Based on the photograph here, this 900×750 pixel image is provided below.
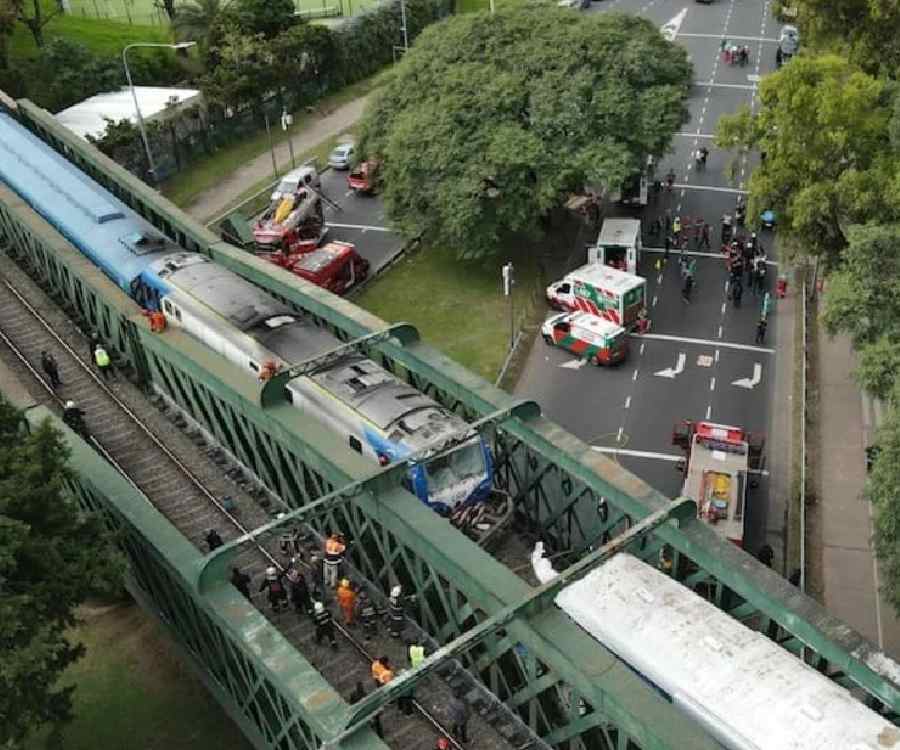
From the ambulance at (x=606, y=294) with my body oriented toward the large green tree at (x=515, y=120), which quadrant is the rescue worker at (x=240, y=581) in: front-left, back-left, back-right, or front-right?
back-left

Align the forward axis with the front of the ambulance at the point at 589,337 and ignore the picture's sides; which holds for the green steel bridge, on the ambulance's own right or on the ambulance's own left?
on the ambulance's own left

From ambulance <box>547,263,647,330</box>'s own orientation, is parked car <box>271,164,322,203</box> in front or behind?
in front

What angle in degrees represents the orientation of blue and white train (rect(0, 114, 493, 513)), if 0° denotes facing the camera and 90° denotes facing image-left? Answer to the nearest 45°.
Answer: approximately 315°

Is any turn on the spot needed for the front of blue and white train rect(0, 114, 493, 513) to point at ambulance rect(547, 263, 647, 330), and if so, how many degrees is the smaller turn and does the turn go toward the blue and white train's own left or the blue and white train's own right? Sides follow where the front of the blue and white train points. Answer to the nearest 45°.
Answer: approximately 90° to the blue and white train's own left

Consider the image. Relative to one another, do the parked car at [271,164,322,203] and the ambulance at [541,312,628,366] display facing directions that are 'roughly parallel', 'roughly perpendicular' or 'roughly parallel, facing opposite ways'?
roughly perpendicular

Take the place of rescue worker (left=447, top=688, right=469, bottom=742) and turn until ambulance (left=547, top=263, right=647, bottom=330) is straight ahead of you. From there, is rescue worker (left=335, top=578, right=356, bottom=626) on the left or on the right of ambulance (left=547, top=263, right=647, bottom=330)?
left
